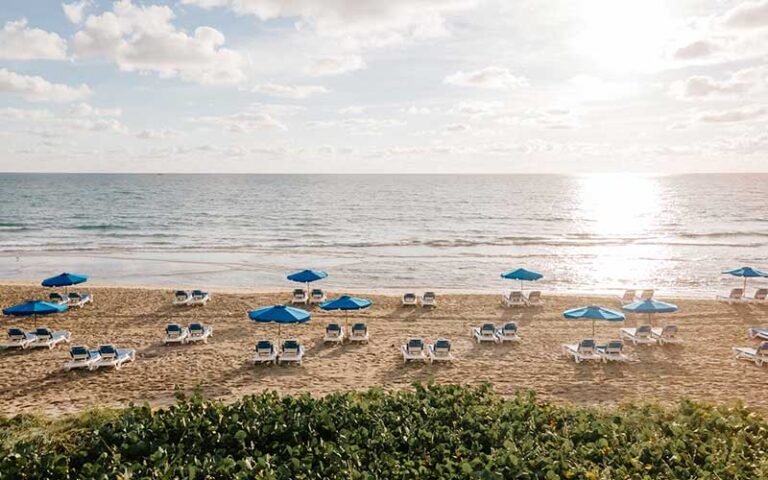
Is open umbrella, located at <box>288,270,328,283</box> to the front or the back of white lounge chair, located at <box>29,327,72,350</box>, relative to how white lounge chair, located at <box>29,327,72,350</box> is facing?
to the front

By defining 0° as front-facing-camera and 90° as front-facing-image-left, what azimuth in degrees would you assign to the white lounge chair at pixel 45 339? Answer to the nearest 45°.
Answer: approximately 225°

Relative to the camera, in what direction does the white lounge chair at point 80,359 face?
facing away from the viewer and to the right of the viewer

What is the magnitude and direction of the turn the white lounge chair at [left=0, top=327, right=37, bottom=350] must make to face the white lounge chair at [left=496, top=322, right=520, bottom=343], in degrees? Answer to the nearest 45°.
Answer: approximately 90° to its right

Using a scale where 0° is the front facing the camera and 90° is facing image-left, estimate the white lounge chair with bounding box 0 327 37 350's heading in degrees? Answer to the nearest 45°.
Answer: approximately 225°

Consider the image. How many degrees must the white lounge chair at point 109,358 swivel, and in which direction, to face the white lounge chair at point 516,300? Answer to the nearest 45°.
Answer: approximately 45° to its right

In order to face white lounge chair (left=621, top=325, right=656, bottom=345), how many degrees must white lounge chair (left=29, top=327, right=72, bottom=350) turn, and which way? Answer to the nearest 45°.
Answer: approximately 90° to its right

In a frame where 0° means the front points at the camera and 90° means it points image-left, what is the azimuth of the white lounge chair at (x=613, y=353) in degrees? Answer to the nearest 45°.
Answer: approximately 135°

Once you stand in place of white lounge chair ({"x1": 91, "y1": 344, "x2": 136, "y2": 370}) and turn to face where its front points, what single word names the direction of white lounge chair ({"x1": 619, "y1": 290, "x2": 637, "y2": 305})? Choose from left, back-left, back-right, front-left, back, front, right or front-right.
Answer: front-right

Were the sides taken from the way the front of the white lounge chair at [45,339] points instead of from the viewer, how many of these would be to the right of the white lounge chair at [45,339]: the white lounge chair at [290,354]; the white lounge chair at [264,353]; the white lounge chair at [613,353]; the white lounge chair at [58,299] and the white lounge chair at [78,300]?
3

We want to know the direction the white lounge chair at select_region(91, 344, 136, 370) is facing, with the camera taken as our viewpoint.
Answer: facing away from the viewer and to the right of the viewer

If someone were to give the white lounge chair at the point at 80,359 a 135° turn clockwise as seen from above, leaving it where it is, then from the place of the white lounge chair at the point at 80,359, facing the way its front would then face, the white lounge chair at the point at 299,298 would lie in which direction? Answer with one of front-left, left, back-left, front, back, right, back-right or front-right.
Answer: back-left

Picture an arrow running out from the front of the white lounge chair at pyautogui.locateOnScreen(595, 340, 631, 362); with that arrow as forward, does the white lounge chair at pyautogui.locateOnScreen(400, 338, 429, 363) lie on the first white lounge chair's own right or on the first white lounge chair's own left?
on the first white lounge chair's own left

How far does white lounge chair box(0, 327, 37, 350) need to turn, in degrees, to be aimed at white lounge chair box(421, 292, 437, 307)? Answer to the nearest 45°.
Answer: approximately 45° to its right

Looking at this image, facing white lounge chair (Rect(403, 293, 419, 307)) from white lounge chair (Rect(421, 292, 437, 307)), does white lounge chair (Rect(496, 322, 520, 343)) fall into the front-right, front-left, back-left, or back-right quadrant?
back-left

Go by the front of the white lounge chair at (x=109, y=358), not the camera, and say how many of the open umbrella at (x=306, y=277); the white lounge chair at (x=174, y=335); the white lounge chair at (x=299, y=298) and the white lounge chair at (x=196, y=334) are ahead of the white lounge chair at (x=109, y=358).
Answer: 4
